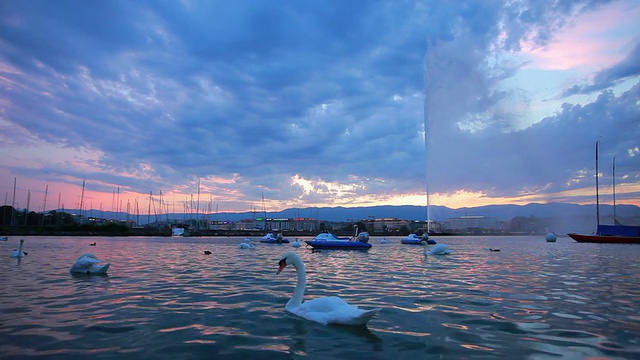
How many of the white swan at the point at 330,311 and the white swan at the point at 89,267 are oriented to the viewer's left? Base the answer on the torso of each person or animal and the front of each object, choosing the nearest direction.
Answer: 2

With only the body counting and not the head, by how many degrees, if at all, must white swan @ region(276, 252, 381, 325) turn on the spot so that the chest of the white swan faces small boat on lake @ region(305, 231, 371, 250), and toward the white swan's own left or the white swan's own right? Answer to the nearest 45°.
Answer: approximately 90° to the white swan's own right

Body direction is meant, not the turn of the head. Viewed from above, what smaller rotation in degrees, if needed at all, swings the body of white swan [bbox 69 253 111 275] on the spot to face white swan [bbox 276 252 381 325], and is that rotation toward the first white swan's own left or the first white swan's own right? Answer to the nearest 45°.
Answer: approximately 90° to the first white swan's own left

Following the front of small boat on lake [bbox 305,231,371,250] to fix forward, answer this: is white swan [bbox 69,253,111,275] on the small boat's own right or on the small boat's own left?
on the small boat's own left

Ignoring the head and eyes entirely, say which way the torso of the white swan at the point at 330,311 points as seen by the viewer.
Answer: to the viewer's left

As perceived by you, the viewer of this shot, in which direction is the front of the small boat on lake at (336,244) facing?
facing to the left of the viewer

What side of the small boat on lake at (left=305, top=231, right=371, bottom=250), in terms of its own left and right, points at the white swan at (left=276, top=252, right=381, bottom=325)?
left

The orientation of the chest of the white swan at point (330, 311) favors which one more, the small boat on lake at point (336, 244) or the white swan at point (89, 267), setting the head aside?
the white swan

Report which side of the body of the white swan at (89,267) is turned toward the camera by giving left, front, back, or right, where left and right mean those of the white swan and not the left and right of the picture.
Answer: left
